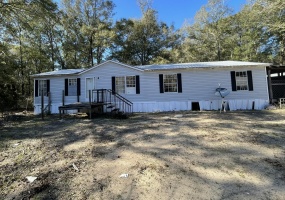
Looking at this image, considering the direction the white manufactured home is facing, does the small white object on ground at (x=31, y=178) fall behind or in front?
in front

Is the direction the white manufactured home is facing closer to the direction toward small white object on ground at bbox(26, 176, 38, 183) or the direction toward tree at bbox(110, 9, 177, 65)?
the small white object on ground

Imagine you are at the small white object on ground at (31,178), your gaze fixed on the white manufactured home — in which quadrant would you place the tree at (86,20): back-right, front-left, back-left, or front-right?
front-left

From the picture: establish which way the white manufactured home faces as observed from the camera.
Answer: facing the viewer

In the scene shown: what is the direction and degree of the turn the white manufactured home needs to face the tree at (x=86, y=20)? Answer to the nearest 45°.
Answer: approximately 135° to its right

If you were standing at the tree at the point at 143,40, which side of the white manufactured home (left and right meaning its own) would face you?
back
